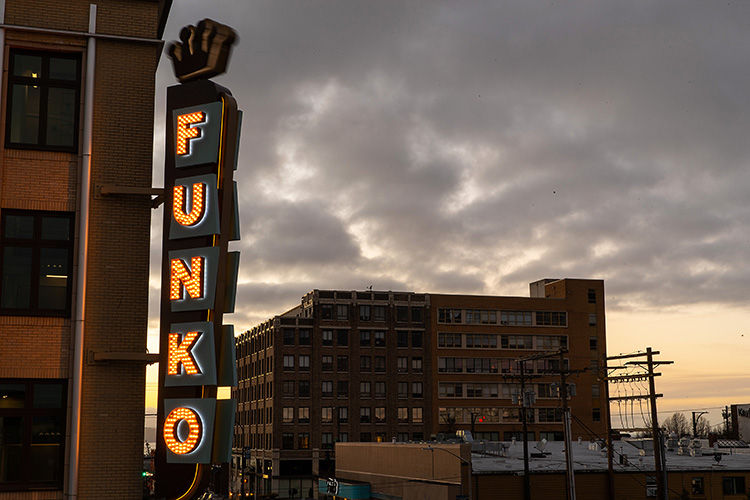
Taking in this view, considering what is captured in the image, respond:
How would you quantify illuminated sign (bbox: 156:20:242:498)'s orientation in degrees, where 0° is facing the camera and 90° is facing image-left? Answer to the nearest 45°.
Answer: approximately 45°

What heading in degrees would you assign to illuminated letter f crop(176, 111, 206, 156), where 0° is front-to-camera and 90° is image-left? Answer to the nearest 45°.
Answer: approximately 45°
